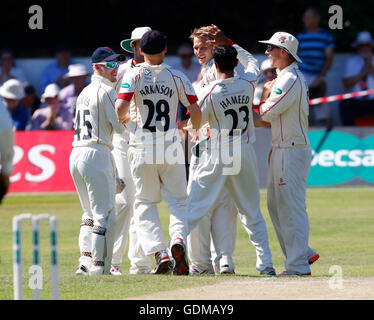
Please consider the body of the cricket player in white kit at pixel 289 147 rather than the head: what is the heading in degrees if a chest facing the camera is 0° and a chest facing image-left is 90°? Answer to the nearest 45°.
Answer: approximately 90°

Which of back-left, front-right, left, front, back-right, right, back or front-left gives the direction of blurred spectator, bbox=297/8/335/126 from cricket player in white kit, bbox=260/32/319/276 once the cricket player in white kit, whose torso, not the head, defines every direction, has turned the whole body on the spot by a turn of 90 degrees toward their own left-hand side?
back

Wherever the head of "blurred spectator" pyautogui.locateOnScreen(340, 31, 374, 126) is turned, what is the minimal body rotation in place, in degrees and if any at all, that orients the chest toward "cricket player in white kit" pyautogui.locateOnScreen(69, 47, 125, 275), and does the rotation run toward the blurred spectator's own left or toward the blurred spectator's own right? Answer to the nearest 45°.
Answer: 0° — they already face them

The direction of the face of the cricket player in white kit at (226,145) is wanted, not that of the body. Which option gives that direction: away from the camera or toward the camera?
away from the camera

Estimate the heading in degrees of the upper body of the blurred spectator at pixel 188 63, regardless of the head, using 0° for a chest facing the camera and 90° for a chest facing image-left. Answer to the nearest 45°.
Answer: approximately 0°

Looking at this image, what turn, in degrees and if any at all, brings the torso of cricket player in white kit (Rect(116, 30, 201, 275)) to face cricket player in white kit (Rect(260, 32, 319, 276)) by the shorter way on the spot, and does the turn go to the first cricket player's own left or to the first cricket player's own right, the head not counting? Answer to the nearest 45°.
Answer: approximately 90° to the first cricket player's own right

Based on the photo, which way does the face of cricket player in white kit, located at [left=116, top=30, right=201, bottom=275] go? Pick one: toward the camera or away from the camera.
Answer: away from the camera

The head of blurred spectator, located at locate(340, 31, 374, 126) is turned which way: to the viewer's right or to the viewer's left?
to the viewer's left

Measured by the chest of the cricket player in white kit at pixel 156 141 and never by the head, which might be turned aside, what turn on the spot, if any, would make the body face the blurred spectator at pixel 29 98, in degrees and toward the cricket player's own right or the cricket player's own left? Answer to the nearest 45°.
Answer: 0° — they already face them

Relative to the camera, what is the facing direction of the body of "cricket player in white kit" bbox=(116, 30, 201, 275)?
away from the camera
